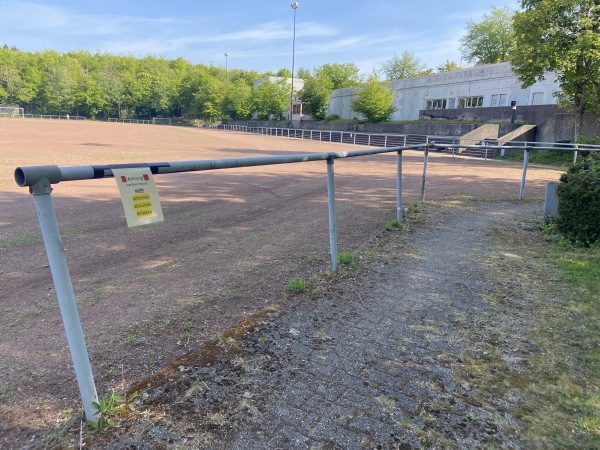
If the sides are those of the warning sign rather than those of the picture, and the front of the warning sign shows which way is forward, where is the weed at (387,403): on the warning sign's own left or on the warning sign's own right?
on the warning sign's own left

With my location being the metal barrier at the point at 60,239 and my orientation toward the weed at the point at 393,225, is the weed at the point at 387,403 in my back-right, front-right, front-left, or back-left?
front-right

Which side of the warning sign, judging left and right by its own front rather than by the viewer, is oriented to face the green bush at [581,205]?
left

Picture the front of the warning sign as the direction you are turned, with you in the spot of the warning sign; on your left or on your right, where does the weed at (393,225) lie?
on your left

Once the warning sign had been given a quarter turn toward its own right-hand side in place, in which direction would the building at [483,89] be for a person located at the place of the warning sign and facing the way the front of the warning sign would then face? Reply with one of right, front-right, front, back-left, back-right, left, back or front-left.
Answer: back-right

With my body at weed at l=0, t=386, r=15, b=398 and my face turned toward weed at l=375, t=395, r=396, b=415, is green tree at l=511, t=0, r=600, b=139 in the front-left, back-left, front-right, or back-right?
front-left

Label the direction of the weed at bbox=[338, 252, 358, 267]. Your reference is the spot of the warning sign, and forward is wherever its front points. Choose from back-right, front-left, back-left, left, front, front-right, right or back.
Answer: back-left

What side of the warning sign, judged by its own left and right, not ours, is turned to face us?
front

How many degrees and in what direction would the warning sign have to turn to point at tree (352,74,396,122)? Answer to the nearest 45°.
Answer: approximately 135° to its left

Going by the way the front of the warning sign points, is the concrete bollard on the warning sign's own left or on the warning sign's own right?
on the warning sign's own left
